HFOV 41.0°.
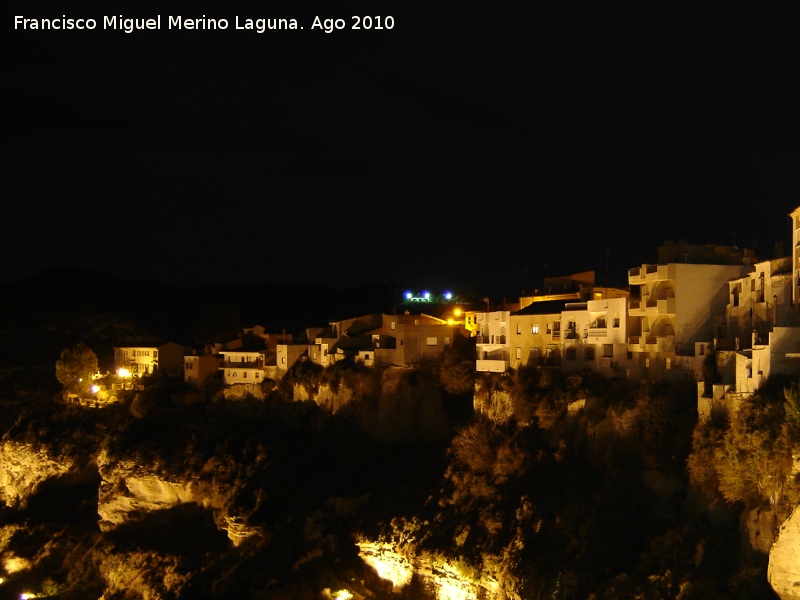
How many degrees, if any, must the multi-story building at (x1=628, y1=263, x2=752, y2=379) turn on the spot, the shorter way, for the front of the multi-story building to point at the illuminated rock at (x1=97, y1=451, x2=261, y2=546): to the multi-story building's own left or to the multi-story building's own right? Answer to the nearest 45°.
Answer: approximately 45° to the multi-story building's own right

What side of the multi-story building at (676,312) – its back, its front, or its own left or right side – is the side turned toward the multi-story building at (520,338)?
right

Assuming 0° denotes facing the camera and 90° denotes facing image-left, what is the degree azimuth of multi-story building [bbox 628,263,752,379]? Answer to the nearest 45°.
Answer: approximately 45°

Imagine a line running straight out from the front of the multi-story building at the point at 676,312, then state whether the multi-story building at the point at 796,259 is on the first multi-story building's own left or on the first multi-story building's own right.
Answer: on the first multi-story building's own left

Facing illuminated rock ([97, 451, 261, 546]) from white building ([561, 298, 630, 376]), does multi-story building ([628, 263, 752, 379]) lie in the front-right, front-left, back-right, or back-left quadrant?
back-left

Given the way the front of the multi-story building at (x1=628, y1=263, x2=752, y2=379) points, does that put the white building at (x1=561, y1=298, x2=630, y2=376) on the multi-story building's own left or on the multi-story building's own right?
on the multi-story building's own right

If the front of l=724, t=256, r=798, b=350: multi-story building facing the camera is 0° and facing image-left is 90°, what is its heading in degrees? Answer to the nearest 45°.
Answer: approximately 45°

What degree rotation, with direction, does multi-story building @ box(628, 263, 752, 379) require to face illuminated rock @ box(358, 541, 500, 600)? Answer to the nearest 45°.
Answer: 0° — it already faces it

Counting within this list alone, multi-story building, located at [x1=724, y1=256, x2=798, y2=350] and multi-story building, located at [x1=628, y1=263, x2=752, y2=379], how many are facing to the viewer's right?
0
